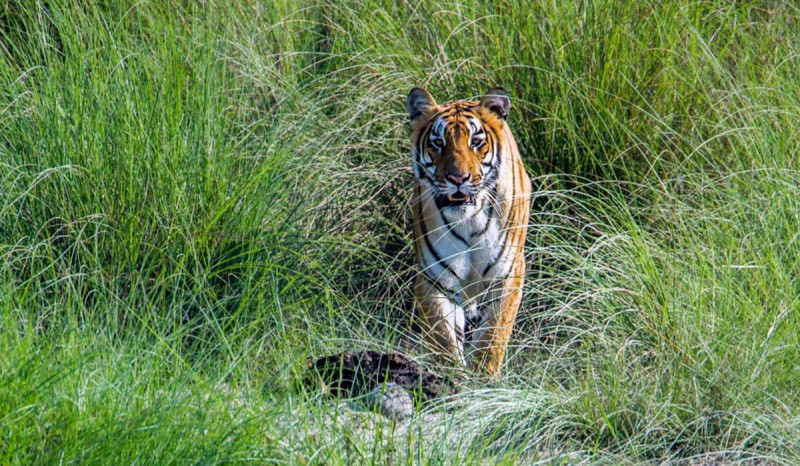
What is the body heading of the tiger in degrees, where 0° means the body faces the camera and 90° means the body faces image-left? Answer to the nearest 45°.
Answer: approximately 0°
